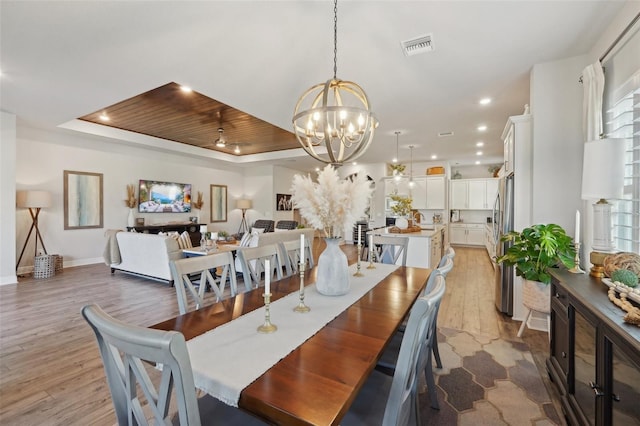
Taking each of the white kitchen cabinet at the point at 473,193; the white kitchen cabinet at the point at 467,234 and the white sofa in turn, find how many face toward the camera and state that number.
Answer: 2

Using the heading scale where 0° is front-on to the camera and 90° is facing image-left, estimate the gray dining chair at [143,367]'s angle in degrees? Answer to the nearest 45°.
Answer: approximately 225°

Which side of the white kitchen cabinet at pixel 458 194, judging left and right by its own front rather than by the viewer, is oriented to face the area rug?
front

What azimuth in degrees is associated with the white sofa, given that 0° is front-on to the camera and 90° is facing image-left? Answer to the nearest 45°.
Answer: approximately 225°

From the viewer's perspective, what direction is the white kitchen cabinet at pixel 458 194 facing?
toward the camera

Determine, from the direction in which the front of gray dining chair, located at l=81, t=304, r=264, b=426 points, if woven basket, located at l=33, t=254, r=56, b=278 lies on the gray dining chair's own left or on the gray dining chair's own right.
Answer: on the gray dining chair's own left

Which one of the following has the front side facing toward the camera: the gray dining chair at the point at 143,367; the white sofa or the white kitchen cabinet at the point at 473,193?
the white kitchen cabinet

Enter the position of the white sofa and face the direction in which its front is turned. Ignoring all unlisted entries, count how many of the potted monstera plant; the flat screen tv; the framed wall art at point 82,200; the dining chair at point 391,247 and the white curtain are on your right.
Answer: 3

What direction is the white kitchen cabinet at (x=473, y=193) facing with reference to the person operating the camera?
facing the viewer

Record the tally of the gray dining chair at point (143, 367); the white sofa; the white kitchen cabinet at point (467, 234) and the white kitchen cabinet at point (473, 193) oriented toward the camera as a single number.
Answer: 2

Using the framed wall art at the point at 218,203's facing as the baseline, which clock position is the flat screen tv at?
The flat screen tv is roughly at 3 o'clock from the framed wall art.

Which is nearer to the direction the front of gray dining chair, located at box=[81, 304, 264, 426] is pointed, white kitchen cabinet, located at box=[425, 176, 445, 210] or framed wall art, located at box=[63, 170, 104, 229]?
the white kitchen cabinet

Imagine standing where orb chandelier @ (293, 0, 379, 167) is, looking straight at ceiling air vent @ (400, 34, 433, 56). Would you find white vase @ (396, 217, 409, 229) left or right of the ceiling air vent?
left

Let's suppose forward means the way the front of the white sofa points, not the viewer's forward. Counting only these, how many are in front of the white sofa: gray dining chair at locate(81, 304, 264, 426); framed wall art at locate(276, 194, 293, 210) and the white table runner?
1

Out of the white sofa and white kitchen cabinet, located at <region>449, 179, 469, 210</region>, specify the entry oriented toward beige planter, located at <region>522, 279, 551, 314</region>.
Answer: the white kitchen cabinet
